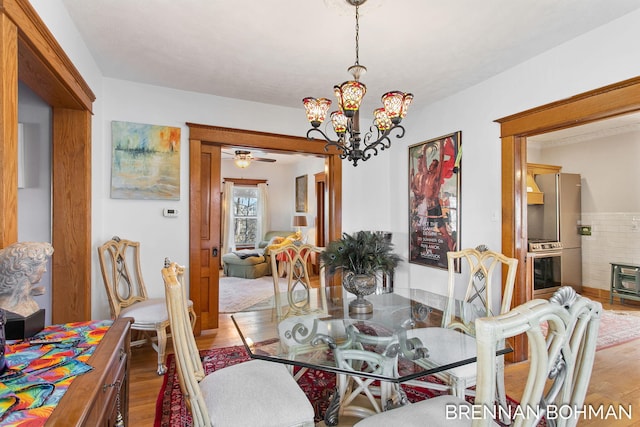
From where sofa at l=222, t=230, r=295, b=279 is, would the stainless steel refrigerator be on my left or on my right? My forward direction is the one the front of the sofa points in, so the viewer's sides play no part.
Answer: on my left

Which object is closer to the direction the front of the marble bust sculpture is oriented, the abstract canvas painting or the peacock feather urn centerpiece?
the peacock feather urn centerpiece

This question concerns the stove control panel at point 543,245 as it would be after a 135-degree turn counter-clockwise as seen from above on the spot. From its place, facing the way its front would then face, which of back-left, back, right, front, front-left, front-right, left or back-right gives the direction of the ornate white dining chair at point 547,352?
back

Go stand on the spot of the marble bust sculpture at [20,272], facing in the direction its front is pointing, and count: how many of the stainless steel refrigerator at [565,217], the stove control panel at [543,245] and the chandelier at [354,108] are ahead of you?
3

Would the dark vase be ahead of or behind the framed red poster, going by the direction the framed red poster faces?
ahead

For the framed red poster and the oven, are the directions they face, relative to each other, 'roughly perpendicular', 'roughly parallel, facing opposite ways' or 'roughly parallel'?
roughly perpendicular

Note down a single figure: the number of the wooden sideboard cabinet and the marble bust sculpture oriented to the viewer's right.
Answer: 2

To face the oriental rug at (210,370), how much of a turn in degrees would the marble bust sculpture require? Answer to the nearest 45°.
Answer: approximately 45° to its left

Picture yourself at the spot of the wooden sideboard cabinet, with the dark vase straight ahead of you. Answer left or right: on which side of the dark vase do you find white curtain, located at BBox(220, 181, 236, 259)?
left

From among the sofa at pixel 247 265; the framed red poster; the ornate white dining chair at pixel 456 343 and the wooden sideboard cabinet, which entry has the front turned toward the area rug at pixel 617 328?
the wooden sideboard cabinet

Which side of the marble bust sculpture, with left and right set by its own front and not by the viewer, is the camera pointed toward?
right

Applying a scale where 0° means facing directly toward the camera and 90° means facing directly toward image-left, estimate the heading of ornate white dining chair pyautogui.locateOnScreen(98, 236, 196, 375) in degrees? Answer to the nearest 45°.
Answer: approximately 315°

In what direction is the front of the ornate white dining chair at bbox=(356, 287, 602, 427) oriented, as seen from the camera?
facing away from the viewer and to the left of the viewer

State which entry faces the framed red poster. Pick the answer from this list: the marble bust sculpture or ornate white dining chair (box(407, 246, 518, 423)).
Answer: the marble bust sculpture

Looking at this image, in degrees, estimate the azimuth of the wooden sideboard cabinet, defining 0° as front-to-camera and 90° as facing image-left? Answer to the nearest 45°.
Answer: approximately 270°
